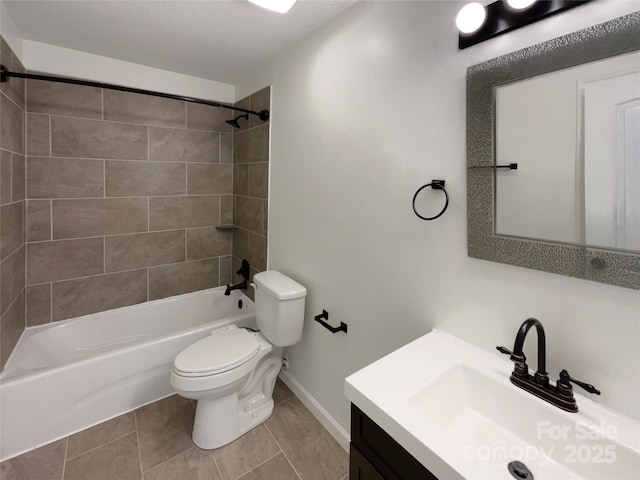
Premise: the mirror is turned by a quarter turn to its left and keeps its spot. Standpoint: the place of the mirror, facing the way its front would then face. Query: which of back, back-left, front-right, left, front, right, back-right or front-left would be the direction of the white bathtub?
back-right

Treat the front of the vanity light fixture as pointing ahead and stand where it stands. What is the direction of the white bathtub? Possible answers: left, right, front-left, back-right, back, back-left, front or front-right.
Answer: front-right

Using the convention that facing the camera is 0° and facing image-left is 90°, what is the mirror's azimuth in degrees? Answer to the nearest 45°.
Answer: approximately 45°

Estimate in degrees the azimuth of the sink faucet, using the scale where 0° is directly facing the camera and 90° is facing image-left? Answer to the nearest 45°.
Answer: approximately 45°
